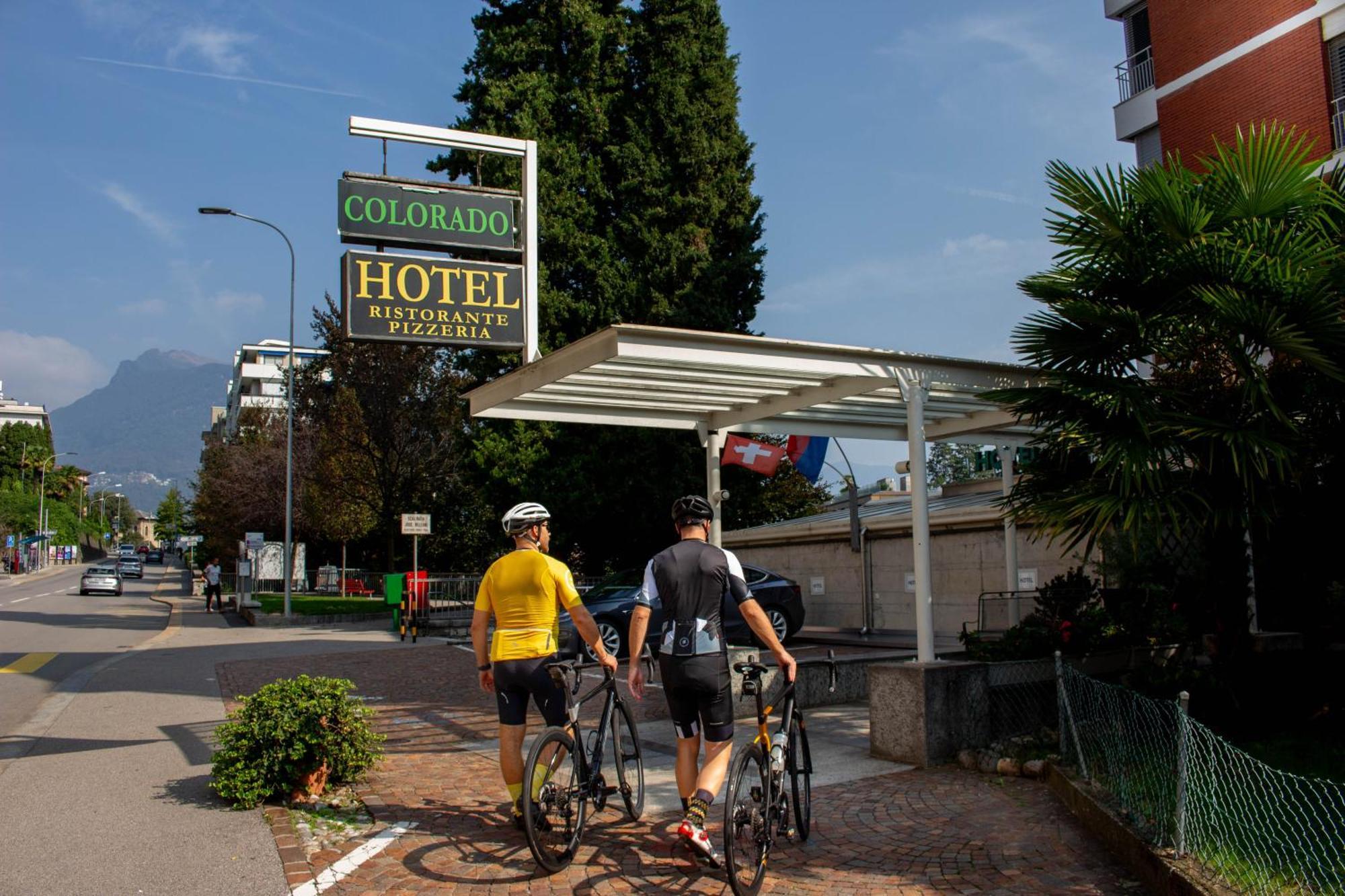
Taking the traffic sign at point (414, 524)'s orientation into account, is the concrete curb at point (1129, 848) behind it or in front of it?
in front

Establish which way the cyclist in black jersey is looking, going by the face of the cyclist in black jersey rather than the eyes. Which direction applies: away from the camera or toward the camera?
away from the camera

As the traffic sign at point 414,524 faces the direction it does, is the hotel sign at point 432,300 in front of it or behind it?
in front

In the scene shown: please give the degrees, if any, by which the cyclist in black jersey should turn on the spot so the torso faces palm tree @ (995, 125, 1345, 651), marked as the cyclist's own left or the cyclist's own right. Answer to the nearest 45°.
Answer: approximately 45° to the cyclist's own right

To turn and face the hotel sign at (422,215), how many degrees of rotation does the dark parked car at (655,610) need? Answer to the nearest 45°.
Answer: approximately 45° to its left

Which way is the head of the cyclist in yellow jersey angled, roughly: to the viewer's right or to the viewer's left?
to the viewer's right

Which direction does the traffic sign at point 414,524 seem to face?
toward the camera

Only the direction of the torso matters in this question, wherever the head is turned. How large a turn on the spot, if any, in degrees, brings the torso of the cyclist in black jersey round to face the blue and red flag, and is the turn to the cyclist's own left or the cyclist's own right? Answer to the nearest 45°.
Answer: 0° — they already face it

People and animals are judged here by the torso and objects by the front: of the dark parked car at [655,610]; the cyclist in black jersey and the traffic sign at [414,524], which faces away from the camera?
the cyclist in black jersey

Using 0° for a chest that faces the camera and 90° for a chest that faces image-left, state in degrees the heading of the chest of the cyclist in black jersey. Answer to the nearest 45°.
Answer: approximately 180°

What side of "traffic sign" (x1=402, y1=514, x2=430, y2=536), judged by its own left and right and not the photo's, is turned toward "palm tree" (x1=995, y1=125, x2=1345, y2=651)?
front
